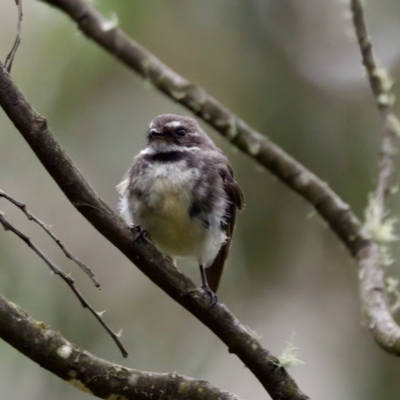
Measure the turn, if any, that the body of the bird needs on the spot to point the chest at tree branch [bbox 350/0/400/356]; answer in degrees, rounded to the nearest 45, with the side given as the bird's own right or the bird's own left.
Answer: approximately 135° to the bird's own left

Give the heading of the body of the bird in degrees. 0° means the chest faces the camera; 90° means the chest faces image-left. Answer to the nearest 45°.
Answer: approximately 45°
